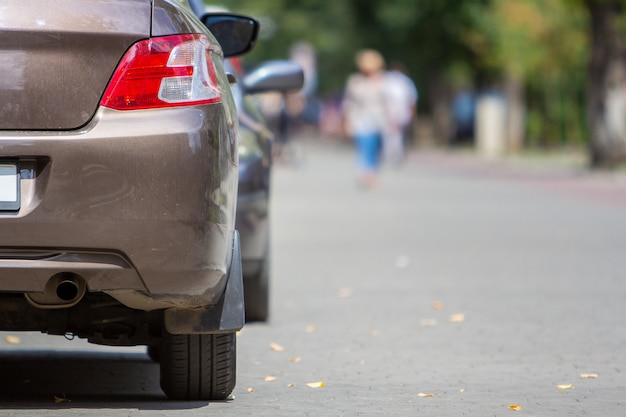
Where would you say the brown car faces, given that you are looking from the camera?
facing away from the viewer

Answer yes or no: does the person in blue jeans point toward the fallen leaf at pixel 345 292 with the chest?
yes

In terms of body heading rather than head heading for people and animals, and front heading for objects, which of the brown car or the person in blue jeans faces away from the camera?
the brown car

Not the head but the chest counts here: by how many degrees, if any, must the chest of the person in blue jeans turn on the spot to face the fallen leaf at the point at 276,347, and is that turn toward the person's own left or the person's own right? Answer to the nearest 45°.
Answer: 0° — they already face it

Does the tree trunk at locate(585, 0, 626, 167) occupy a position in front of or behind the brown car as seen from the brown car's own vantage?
in front

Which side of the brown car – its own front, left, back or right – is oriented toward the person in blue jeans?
front

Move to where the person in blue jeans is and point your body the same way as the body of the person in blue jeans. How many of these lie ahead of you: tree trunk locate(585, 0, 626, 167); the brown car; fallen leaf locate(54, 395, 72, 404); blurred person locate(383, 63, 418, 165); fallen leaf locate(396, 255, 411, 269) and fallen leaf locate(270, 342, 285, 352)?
4
